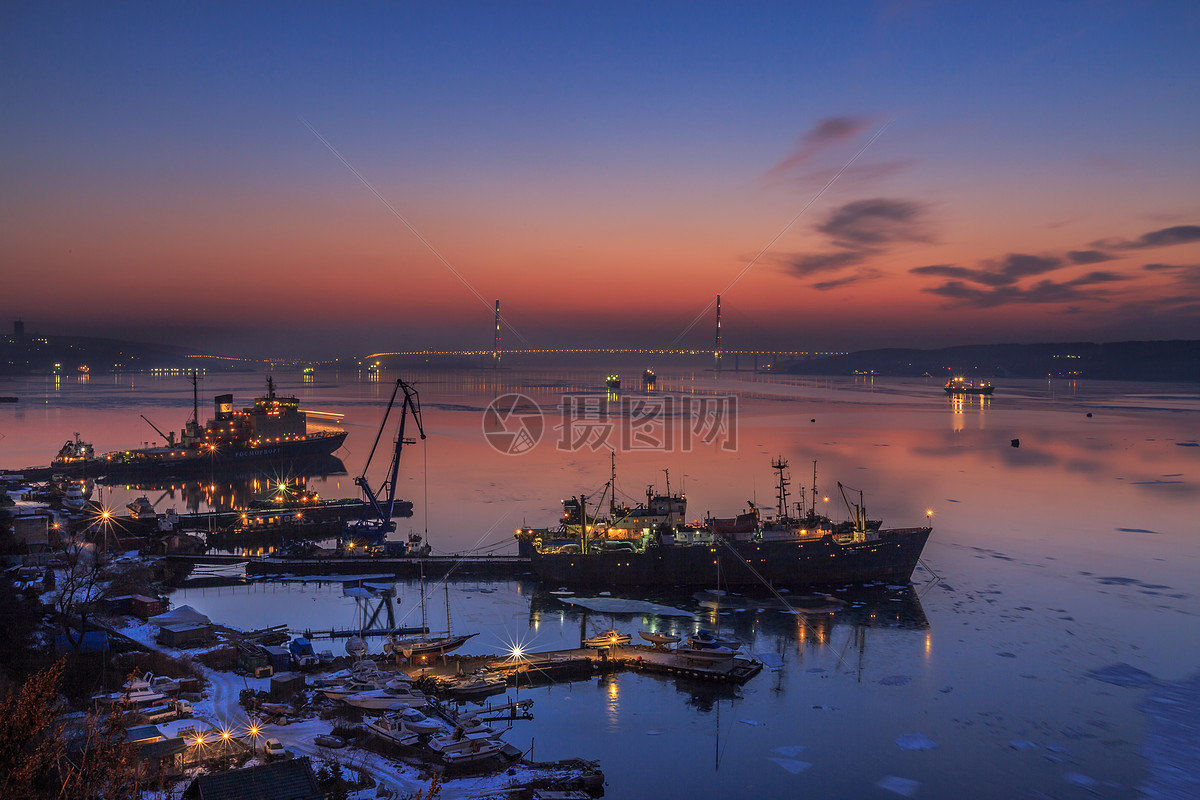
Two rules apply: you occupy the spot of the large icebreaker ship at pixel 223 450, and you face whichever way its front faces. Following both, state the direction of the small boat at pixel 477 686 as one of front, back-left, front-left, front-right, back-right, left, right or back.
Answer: right

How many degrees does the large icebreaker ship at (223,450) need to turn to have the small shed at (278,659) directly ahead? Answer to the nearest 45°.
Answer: approximately 90° to its right

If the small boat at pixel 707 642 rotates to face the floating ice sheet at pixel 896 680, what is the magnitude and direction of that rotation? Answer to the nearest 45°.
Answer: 0° — it already faces it

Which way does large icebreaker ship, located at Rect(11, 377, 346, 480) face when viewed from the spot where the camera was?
facing to the right of the viewer

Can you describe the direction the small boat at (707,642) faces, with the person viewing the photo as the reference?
facing to the right of the viewer

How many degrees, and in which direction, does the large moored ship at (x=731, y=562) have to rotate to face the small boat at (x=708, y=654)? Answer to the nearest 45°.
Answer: approximately 90° to its right

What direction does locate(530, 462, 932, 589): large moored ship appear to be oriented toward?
to the viewer's right

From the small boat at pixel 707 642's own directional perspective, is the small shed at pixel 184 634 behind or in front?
behind

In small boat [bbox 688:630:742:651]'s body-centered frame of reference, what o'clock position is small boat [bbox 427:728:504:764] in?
small boat [bbox 427:728:504:764] is roughly at 4 o'clock from small boat [bbox 688:630:742:651].

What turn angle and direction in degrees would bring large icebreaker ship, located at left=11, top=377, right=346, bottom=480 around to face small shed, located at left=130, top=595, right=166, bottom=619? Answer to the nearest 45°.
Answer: approximately 90° to its right

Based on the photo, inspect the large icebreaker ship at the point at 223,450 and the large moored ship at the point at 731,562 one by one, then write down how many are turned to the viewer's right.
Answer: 2

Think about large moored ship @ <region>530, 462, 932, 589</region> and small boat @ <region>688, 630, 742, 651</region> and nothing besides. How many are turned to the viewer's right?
2
